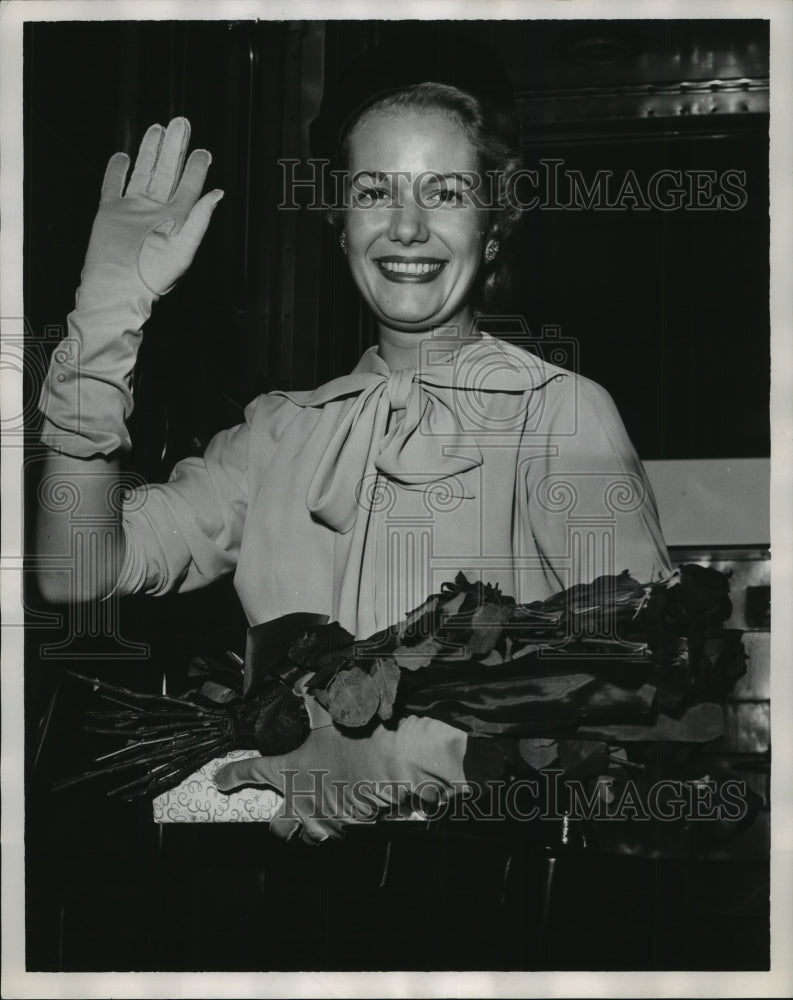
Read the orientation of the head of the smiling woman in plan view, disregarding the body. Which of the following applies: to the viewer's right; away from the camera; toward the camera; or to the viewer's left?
toward the camera

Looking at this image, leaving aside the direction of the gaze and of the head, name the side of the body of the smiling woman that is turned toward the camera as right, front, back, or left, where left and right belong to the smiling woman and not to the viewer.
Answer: front
